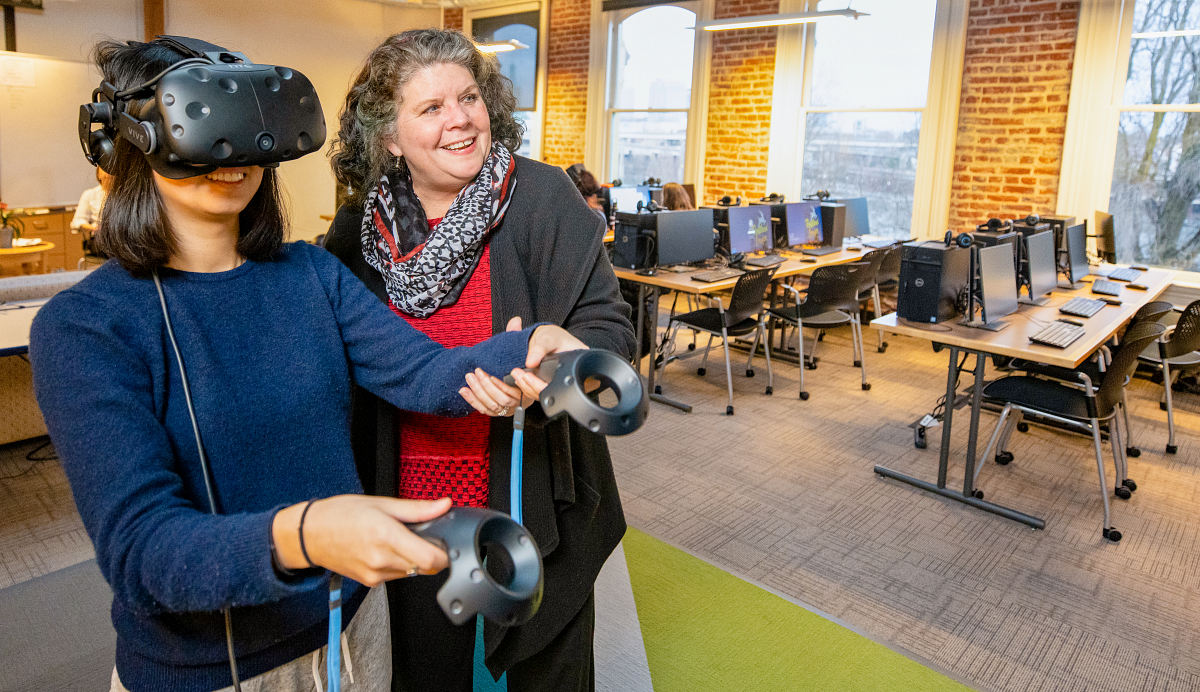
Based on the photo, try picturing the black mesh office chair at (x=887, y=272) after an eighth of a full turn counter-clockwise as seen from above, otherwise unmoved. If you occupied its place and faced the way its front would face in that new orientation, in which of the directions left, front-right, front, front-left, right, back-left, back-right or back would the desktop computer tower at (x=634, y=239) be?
front-left

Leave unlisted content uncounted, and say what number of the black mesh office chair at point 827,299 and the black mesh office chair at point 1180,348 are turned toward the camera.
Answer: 0

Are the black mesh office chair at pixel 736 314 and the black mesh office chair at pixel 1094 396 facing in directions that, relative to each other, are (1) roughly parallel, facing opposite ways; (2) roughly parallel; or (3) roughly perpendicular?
roughly parallel

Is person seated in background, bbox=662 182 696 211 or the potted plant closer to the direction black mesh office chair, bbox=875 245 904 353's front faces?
the person seated in background

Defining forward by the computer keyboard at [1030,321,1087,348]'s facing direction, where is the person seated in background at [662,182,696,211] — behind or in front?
behind

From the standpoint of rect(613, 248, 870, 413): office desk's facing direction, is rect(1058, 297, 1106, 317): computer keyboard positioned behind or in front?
in front

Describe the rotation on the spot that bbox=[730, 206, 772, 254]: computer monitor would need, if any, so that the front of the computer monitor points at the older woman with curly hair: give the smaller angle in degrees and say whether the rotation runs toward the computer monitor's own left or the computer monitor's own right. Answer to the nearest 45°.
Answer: approximately 45° to the computer monitor's own right

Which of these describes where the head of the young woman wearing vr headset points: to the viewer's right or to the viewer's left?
to the viewer's right

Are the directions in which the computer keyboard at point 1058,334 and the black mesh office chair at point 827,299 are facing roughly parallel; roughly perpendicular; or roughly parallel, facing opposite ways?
roughly parallel, facing opposite ways

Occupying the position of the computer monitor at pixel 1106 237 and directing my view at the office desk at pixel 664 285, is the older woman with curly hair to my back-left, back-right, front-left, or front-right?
front-left

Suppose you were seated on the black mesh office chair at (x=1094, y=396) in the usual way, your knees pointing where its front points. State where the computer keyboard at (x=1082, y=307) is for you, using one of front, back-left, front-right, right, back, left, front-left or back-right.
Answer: front-right

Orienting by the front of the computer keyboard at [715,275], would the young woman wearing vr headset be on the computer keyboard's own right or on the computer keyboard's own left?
on the computer keyboard's own right
